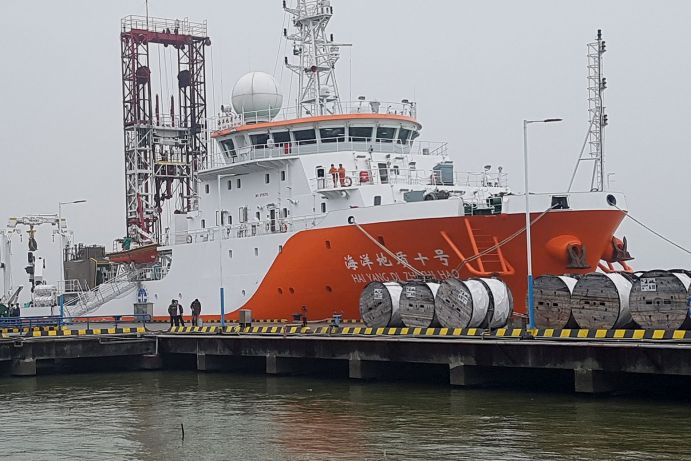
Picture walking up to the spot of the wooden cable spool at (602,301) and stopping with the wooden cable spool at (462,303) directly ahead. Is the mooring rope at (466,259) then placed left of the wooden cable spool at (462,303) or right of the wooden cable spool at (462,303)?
right

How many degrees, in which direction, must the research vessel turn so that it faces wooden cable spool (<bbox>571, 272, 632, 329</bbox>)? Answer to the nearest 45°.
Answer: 0° — it already faces it

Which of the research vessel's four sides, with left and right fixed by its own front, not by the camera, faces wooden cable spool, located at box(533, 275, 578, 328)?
front

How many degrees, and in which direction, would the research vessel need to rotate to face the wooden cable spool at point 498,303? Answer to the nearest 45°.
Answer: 0° — it already faces it

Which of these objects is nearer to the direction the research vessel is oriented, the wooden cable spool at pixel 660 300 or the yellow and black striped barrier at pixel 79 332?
the wooden cable spool

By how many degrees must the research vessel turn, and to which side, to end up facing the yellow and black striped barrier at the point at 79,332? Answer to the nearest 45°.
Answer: approximately 135° to its right

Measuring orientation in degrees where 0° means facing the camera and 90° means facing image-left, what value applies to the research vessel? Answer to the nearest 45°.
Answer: approximately 315°

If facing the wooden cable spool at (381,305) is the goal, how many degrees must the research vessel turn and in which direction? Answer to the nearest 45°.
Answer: approximately 45° to its right

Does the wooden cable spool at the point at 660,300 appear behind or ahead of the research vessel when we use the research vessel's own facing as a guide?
ahead
